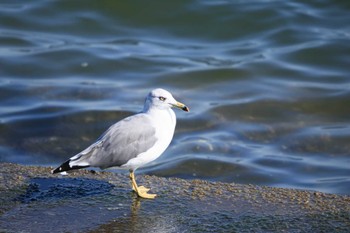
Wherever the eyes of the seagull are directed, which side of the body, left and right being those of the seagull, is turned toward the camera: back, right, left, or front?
right
